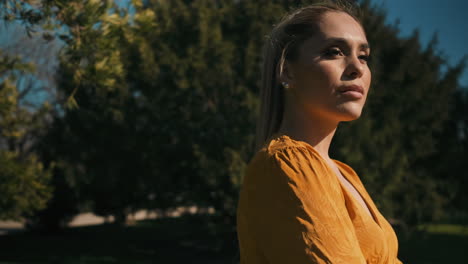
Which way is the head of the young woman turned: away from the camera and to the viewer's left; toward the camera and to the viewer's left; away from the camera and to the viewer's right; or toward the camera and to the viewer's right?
toward the camera and to the viewer's right

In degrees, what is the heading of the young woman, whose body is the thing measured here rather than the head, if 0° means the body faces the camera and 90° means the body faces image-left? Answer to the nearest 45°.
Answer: approximately 315°
